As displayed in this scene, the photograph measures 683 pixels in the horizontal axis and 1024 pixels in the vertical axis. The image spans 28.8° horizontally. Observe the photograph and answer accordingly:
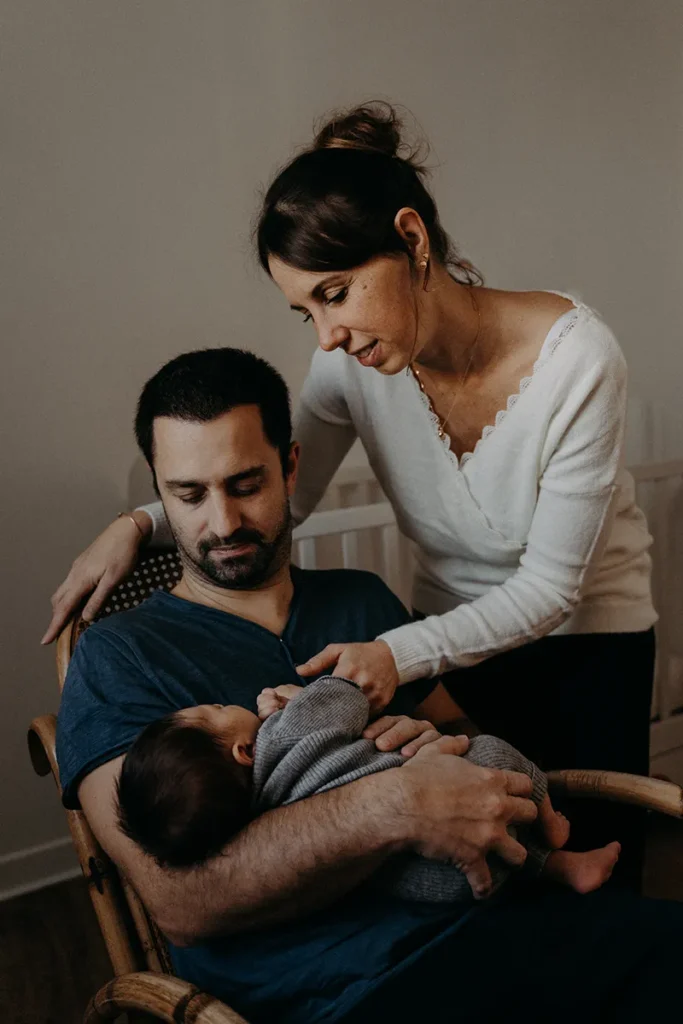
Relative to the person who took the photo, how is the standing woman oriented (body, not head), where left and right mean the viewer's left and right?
facing the viewer and to the left of the viewer

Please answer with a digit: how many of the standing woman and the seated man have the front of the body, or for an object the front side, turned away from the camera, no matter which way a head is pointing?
0

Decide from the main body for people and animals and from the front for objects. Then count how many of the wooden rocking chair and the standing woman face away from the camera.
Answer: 0

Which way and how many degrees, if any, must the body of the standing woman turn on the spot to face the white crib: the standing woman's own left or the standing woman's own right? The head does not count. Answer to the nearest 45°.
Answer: approximately 180°

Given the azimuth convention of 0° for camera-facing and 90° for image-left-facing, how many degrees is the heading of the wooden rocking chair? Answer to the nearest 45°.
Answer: approximately 315°

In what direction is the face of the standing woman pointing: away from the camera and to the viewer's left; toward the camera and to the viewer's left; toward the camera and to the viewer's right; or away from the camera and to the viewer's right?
toward the camera and to the viewer's left
